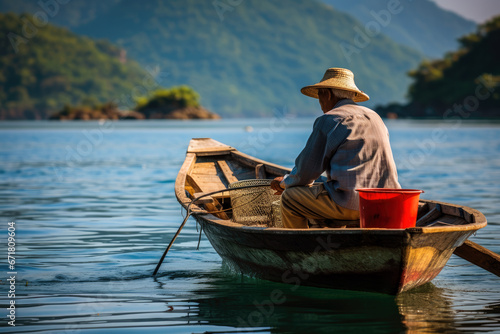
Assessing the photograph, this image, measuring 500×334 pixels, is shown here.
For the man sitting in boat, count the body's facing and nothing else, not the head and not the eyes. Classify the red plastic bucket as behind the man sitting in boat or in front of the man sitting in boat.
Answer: behind

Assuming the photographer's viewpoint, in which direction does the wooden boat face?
facing away from the viewer and to the left of the viewer

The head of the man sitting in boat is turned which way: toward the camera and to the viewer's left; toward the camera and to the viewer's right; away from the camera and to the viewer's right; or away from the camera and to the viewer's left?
away from the camera and to the viewer's left

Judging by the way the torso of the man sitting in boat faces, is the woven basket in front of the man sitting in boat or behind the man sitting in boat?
in front

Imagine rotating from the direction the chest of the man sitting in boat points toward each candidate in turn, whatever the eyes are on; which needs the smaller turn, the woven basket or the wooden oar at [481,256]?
the woven basket

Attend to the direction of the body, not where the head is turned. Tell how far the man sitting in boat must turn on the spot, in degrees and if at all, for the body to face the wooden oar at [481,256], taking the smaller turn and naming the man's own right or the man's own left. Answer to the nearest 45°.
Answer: approximately 135° to the man's own right

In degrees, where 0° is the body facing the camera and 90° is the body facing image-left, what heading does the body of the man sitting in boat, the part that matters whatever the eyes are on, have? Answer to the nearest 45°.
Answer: approximately 135°
